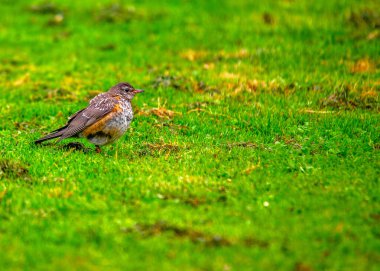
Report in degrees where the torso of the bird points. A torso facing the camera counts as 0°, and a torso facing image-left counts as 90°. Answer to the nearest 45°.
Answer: approximately 270°
